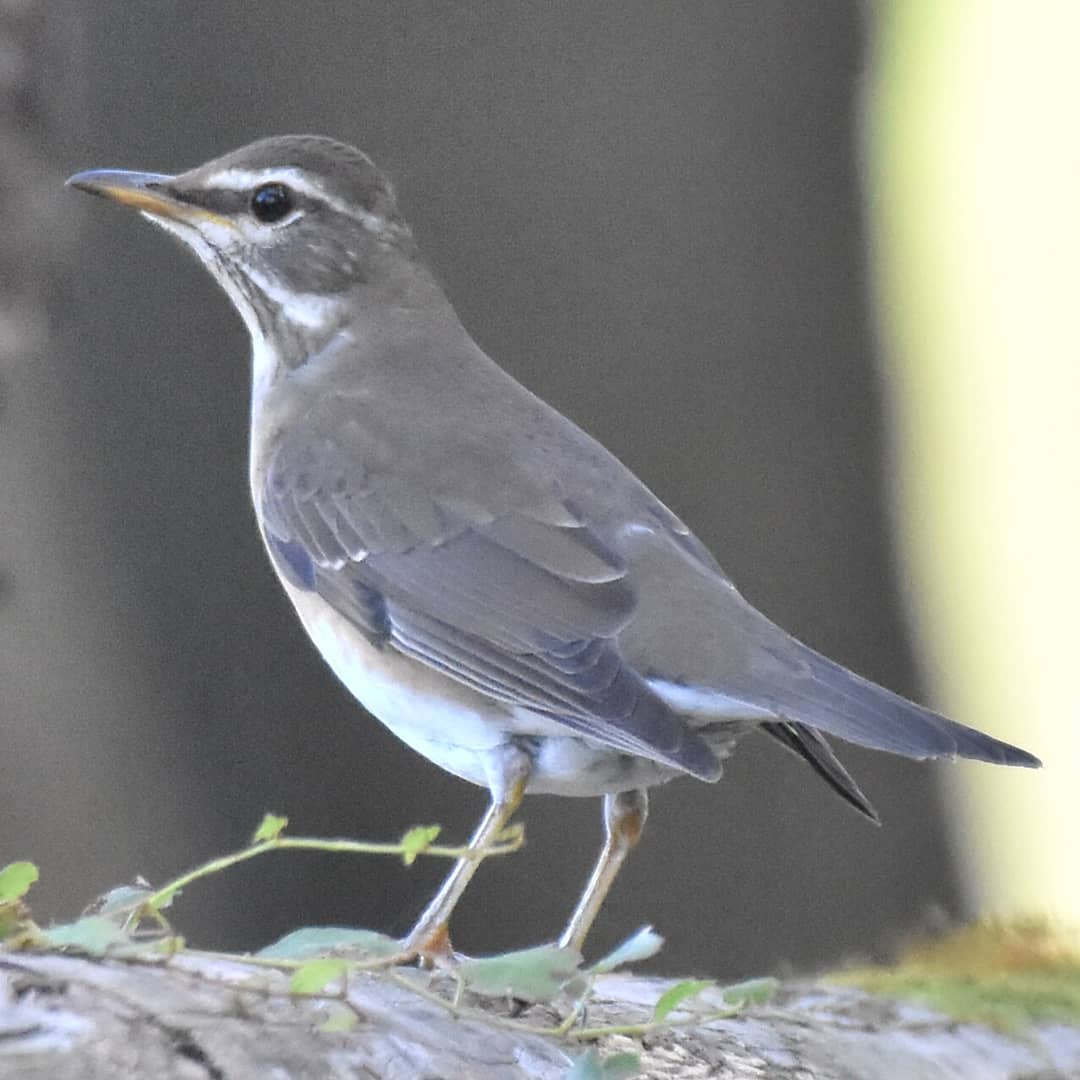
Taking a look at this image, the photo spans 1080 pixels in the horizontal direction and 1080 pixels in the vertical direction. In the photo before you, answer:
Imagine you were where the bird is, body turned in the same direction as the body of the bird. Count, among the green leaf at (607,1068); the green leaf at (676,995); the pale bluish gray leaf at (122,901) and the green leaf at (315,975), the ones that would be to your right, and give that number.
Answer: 0

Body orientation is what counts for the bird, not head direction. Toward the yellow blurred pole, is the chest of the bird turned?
no

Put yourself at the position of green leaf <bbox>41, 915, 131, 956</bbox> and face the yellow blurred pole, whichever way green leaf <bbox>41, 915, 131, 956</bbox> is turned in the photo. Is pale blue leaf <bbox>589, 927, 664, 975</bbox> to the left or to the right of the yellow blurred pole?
right

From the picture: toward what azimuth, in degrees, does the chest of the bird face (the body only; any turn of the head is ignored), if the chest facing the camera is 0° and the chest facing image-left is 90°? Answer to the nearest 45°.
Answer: approximately 90°

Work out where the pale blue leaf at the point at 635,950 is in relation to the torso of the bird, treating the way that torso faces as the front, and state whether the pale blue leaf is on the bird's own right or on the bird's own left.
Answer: on the bird's own left

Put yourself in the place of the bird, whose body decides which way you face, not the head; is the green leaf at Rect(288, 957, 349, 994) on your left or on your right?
on your left
